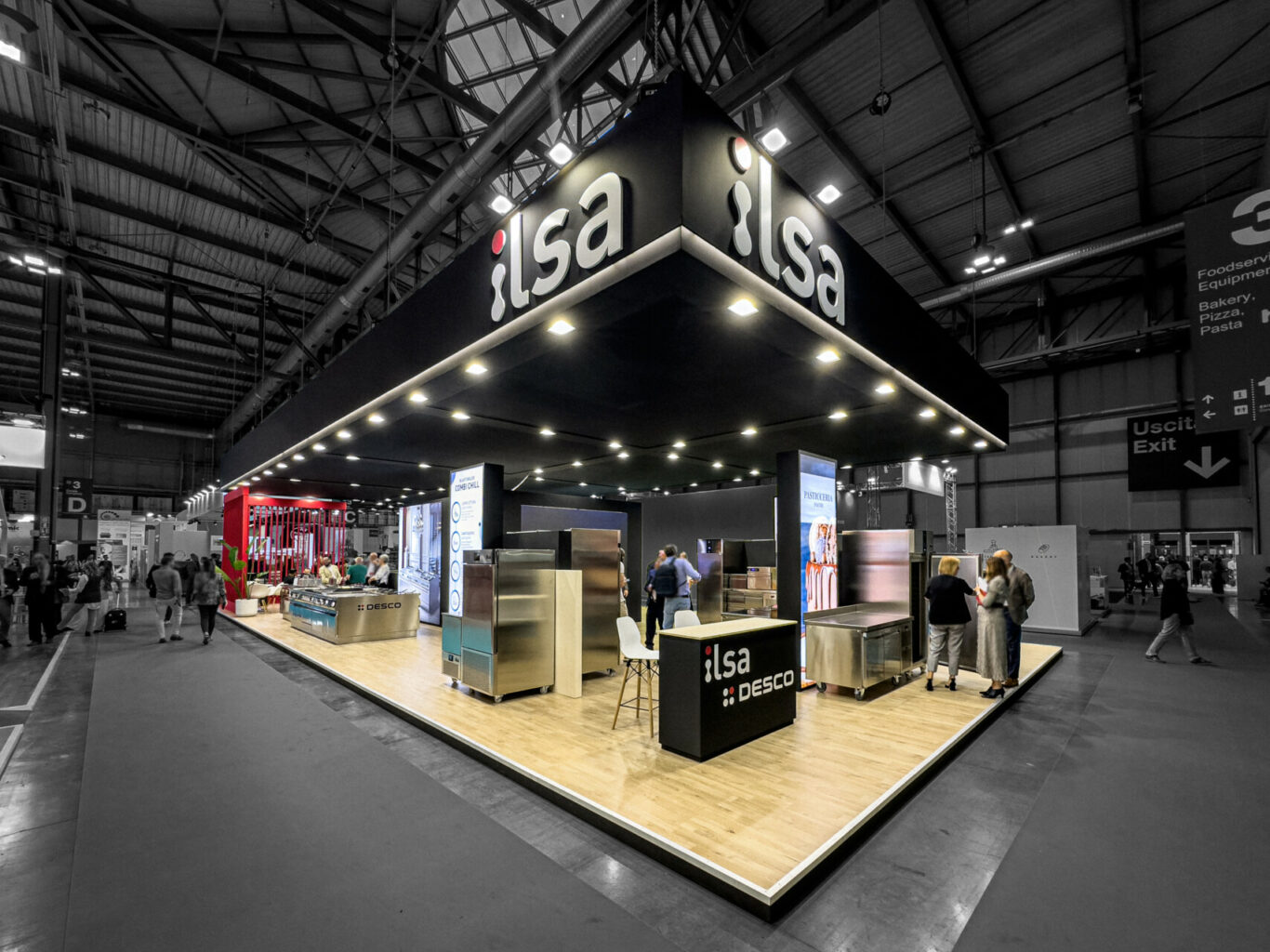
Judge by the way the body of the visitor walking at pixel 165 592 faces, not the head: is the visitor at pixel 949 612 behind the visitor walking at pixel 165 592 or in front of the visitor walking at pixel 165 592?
behind

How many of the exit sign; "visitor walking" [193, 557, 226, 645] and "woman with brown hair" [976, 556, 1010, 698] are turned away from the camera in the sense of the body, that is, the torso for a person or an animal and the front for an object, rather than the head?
1

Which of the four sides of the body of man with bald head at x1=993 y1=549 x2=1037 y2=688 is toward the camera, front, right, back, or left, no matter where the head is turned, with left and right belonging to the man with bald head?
left

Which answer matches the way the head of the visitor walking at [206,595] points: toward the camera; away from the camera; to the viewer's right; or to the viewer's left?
away from the camera

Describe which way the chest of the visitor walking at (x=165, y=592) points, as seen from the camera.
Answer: away from the camera

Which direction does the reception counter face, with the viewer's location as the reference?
facing the viewer and to the right of the viewer

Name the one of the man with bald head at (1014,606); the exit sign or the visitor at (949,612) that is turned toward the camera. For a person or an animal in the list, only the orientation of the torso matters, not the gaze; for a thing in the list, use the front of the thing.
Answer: the exit sign

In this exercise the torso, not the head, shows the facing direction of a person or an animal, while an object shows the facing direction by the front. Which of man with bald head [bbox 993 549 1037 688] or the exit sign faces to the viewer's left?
the man with bald head

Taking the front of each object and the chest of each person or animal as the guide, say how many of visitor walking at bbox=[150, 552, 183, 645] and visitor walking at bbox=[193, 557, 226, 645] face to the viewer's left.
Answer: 0
